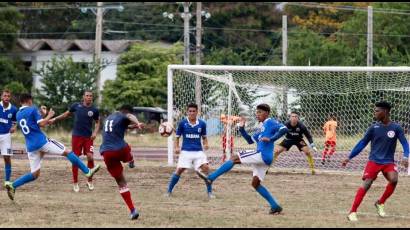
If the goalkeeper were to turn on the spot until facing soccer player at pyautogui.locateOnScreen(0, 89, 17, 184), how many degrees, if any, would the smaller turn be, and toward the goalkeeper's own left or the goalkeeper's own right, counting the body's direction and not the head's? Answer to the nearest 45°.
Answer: approximately 45° to the goalkeeper's own right

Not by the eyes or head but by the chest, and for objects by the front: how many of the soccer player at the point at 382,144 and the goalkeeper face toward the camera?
2

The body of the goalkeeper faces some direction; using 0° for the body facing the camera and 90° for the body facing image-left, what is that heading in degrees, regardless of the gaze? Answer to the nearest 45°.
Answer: approximately 0°

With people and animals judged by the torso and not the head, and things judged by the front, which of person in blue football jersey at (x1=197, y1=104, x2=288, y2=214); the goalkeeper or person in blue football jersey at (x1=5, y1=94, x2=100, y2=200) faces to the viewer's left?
person in blue football jersey at (x1=197, y1=104, x2=288, y2=214)

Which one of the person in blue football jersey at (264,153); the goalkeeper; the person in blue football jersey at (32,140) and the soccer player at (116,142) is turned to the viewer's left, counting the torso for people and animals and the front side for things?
the person in blue football jersey at (264,153)

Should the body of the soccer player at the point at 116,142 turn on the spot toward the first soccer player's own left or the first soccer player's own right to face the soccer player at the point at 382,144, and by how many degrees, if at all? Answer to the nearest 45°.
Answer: approximately 45° to the first soccer player's own right

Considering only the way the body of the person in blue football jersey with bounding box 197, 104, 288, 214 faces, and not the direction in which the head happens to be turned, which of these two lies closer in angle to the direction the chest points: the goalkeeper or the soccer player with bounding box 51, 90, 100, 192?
the soccer player

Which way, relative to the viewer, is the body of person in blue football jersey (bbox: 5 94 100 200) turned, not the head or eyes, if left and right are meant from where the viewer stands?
facing away from the viewer and to the right of the viewer
